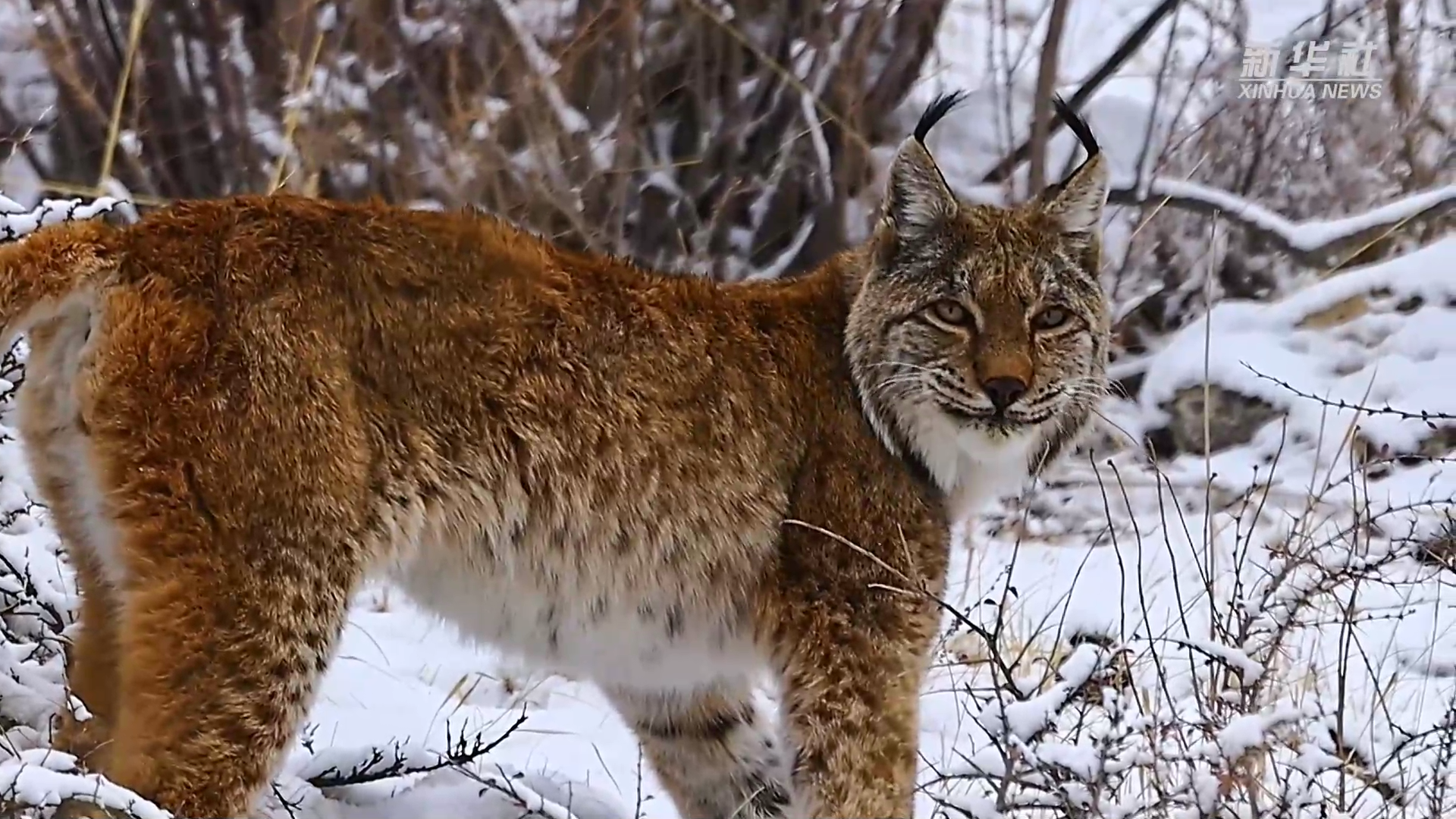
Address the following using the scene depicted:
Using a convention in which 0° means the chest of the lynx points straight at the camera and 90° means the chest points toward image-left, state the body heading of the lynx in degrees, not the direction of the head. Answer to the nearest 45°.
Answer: approximately 270°

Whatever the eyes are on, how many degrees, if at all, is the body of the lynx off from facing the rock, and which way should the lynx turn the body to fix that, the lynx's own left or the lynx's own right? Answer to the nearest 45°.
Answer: approximately 45° to the lynx's own left

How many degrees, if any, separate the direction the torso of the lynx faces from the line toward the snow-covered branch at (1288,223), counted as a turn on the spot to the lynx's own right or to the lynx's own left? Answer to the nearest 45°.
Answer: approximately 45° to the lynx's own left
